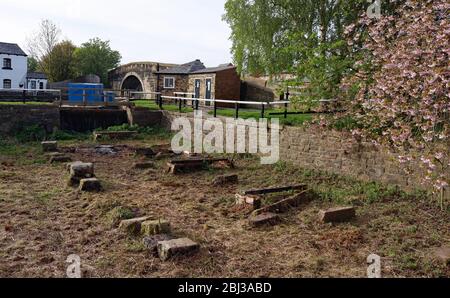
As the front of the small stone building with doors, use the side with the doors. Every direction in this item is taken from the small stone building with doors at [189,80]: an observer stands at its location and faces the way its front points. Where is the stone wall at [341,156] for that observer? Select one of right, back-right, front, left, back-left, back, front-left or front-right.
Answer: front-left

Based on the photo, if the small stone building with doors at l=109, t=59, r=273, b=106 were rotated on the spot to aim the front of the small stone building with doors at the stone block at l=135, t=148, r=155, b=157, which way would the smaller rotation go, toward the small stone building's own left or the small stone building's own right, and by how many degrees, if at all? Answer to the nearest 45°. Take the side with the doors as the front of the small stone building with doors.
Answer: approximately 45° to the small stone building's own left

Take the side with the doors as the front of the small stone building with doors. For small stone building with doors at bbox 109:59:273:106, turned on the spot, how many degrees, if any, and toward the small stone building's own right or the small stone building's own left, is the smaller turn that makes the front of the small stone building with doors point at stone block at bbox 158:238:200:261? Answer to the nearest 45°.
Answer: approximately 45° to the small stone building's own left

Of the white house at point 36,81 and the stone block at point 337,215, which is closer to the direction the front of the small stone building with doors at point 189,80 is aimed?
the stone block

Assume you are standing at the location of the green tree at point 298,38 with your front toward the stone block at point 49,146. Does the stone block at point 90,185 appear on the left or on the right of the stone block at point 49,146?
left

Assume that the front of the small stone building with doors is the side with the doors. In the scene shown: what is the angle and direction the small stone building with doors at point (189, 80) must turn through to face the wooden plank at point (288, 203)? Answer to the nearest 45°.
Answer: approximately 45° to its left

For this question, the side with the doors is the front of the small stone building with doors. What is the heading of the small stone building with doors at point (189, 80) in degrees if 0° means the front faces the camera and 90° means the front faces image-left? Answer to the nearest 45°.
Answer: approximately 45°

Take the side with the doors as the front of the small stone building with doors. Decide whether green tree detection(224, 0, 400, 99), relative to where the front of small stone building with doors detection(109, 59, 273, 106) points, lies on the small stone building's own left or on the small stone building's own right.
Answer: on the small stone building's own left

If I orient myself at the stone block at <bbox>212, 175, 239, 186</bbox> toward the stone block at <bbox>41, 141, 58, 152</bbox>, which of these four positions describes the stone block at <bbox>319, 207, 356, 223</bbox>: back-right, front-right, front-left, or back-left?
back-left

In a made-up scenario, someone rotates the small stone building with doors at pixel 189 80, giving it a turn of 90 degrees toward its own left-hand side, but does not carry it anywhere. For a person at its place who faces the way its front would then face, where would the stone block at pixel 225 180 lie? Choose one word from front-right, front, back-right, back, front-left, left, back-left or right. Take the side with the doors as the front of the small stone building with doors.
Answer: front-right

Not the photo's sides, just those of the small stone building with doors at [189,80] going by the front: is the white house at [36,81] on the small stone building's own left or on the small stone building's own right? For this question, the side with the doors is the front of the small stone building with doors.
on the small stone building's own right
